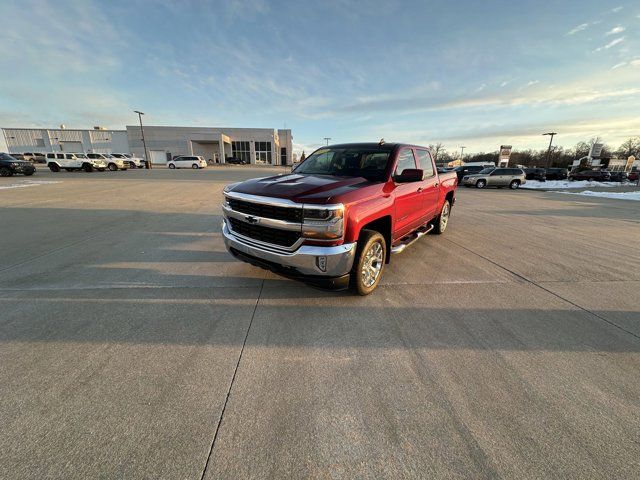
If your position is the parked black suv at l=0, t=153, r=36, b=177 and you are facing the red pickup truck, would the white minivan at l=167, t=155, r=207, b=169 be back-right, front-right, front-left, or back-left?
back-left

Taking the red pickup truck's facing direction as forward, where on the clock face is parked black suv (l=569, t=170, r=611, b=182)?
The parked black suv is roughly at 6 o'clock from the red pickup truck.

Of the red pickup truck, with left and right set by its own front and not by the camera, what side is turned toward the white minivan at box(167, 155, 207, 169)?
right

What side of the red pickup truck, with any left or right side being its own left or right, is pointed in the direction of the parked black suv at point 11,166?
right

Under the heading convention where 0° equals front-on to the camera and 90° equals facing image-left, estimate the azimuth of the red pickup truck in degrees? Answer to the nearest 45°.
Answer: approximately 45°

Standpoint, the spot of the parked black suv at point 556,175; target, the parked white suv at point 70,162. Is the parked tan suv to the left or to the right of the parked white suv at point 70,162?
left

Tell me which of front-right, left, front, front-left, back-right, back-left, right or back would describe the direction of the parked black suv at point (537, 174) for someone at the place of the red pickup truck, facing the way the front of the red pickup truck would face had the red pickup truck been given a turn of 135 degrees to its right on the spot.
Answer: front-right
